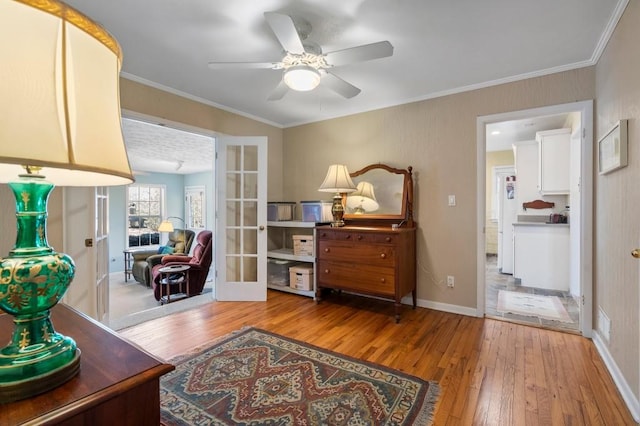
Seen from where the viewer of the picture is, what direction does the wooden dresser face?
facing the viewer and to the left of the viewer

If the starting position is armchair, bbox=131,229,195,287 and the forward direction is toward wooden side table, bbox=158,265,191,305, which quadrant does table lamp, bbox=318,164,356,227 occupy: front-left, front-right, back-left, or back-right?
front-left

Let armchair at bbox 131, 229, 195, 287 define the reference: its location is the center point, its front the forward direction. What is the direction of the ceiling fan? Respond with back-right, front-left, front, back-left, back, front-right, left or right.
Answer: front-left

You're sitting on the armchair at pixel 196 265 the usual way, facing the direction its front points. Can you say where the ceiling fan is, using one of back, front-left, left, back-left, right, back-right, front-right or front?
left

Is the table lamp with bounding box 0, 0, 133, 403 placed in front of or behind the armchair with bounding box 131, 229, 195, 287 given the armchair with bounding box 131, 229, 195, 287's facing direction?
in front

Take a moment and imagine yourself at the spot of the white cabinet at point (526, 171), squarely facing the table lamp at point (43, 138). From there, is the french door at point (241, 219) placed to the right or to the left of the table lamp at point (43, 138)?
right

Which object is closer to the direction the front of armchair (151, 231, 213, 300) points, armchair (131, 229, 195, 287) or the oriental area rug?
the armchair

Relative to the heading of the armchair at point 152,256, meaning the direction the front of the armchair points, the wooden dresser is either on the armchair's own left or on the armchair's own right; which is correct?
on the armchair's own left

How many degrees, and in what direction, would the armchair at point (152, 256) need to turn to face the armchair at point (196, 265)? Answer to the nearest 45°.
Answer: approximately 45° to its left

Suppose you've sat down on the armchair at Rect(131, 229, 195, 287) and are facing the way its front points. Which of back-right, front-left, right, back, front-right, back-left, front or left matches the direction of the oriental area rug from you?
front-left

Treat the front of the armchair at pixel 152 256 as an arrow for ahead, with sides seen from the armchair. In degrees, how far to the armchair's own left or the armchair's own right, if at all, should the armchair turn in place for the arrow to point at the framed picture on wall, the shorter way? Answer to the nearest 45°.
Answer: approximately 90° to the armchair's own left

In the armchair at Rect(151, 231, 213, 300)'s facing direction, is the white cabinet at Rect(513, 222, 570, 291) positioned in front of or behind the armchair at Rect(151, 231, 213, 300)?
behind

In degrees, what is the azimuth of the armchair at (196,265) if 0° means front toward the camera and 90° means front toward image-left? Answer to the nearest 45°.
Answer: approximately 90°

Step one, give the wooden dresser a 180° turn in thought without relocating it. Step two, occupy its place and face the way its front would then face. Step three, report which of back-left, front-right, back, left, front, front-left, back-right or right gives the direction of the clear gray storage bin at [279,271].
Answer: left

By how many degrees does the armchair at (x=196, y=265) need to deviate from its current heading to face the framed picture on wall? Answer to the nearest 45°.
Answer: approximately 135° to its left

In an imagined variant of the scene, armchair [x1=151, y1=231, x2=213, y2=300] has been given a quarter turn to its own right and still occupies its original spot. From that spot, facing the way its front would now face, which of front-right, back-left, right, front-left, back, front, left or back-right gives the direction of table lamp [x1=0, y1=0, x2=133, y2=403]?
back
